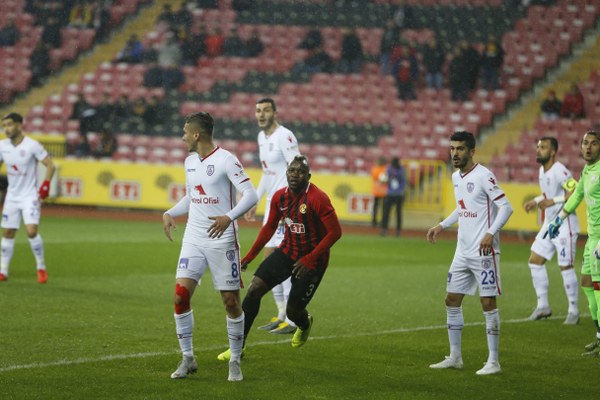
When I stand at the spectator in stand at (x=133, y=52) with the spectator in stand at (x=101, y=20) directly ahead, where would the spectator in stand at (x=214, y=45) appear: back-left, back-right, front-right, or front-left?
back-right

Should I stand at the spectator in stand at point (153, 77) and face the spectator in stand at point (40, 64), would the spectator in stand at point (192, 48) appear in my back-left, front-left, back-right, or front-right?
back-right

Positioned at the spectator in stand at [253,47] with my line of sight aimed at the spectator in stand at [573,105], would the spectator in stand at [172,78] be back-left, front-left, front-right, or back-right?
back-right

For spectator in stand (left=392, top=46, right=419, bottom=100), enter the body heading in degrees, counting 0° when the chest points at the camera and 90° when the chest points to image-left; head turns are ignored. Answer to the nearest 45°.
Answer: approximately 0°

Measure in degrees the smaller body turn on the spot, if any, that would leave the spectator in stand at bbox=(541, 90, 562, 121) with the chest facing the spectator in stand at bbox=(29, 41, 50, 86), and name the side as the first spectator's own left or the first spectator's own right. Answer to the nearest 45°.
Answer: approximately 90° to the first spectator's own right

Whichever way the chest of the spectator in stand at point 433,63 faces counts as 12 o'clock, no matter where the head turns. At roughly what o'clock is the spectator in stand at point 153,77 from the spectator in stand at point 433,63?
the spectator in stand at point 153,77 is roughly at 3 o'clock from the spectator in stand at point 433,63.
